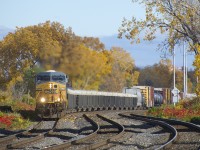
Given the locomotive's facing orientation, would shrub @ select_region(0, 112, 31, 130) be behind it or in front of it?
in front

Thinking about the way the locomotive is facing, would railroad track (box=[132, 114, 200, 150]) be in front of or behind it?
in front

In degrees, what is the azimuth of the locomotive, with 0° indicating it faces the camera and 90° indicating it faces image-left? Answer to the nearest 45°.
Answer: approximately 0°
